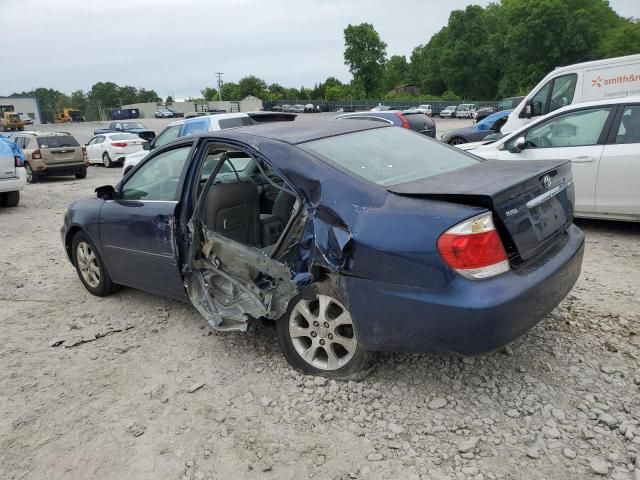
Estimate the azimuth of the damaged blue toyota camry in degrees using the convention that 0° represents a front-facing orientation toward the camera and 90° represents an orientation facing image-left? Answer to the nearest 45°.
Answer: approximately 135°

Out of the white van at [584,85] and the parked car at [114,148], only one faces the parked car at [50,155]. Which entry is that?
the white van

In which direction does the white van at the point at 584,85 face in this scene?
to the viewer's left

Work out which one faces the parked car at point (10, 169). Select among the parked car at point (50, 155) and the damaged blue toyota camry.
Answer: the damaged blue toyota camry

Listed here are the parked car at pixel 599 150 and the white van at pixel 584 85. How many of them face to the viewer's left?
2

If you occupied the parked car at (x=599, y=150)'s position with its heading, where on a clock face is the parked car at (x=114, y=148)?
the parked car at (x=114, y=148) is roughly at 1 o'clock from the parked car at (x=599, y=150).

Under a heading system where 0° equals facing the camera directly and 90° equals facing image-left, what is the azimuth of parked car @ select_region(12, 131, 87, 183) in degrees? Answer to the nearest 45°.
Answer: approximately 135°

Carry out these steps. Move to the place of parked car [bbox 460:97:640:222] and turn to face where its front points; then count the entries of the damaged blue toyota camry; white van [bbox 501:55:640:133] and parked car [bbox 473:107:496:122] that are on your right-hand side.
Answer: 2

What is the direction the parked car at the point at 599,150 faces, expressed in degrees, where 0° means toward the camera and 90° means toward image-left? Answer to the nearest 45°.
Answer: approximately 90°

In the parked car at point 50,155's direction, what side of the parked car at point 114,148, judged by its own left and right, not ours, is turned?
left

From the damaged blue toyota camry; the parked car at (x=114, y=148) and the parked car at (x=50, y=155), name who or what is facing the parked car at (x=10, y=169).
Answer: the damaged blue toyota camry

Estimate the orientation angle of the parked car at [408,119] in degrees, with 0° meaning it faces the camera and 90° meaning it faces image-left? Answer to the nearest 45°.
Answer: approximately 135°
